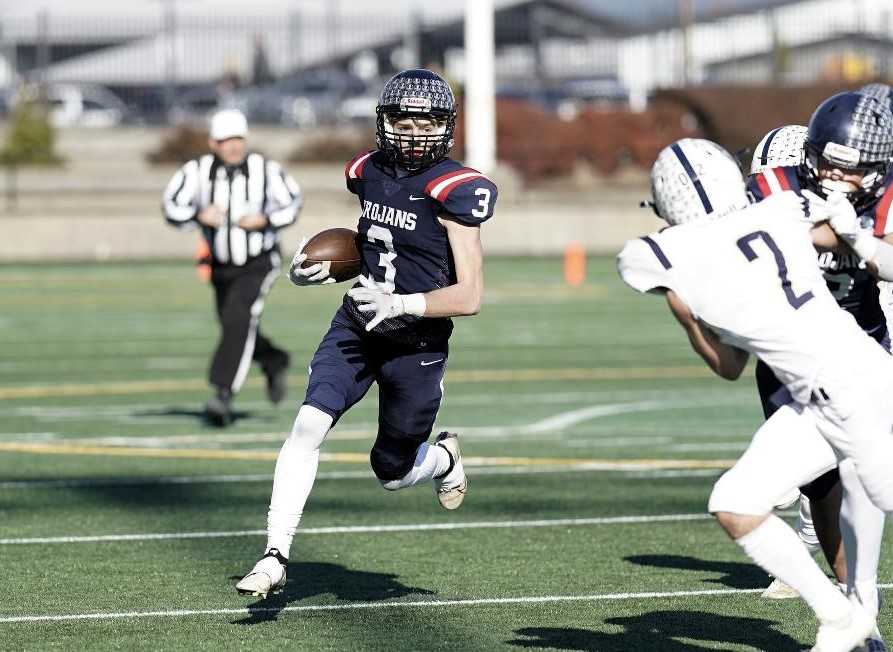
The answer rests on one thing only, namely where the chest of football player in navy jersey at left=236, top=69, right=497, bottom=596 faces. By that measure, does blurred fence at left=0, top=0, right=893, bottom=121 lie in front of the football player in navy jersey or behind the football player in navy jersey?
behind

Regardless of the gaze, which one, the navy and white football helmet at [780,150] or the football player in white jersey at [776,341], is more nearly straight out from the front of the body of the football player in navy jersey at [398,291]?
the football player in white jersey

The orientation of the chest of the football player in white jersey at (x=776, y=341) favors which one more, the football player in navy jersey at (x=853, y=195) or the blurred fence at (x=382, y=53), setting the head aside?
the blurred fence

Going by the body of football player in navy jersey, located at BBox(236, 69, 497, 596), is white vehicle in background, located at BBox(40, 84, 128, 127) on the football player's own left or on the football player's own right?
on the football player's own right

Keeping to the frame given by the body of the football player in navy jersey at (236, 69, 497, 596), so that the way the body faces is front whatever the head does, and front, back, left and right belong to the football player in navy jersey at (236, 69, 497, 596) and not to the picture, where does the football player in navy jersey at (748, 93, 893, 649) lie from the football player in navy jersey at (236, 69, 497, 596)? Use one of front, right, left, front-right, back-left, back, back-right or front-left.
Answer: left

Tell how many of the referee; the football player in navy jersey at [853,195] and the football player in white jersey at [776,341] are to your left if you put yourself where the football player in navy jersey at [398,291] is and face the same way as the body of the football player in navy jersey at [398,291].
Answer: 2

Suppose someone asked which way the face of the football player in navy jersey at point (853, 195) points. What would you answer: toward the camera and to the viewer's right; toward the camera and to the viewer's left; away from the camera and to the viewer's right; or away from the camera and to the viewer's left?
toward the camera and to the viewer's left

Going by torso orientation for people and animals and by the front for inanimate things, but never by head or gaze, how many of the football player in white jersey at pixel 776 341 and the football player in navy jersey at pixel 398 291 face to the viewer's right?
0

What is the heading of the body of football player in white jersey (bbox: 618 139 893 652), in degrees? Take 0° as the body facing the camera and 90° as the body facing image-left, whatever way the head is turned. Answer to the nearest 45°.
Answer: approximately 135°

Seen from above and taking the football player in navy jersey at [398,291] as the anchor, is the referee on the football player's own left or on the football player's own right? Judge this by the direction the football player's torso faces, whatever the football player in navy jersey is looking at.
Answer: on the football player's own right

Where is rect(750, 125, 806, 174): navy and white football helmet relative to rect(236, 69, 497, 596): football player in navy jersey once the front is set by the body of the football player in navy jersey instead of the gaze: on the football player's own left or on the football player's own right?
on the football player's own left

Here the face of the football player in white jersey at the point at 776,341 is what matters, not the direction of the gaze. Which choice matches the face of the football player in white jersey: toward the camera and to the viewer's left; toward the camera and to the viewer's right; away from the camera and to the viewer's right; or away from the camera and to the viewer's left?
away from the camera and to the viewer's left

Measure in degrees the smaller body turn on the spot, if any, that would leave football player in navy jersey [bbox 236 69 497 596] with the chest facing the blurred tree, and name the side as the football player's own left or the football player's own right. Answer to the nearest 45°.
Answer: approximately 135° to the football player's own right

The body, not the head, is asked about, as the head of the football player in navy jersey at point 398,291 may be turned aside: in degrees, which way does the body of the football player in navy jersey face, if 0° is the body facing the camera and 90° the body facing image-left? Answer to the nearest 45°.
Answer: approximately 45°
